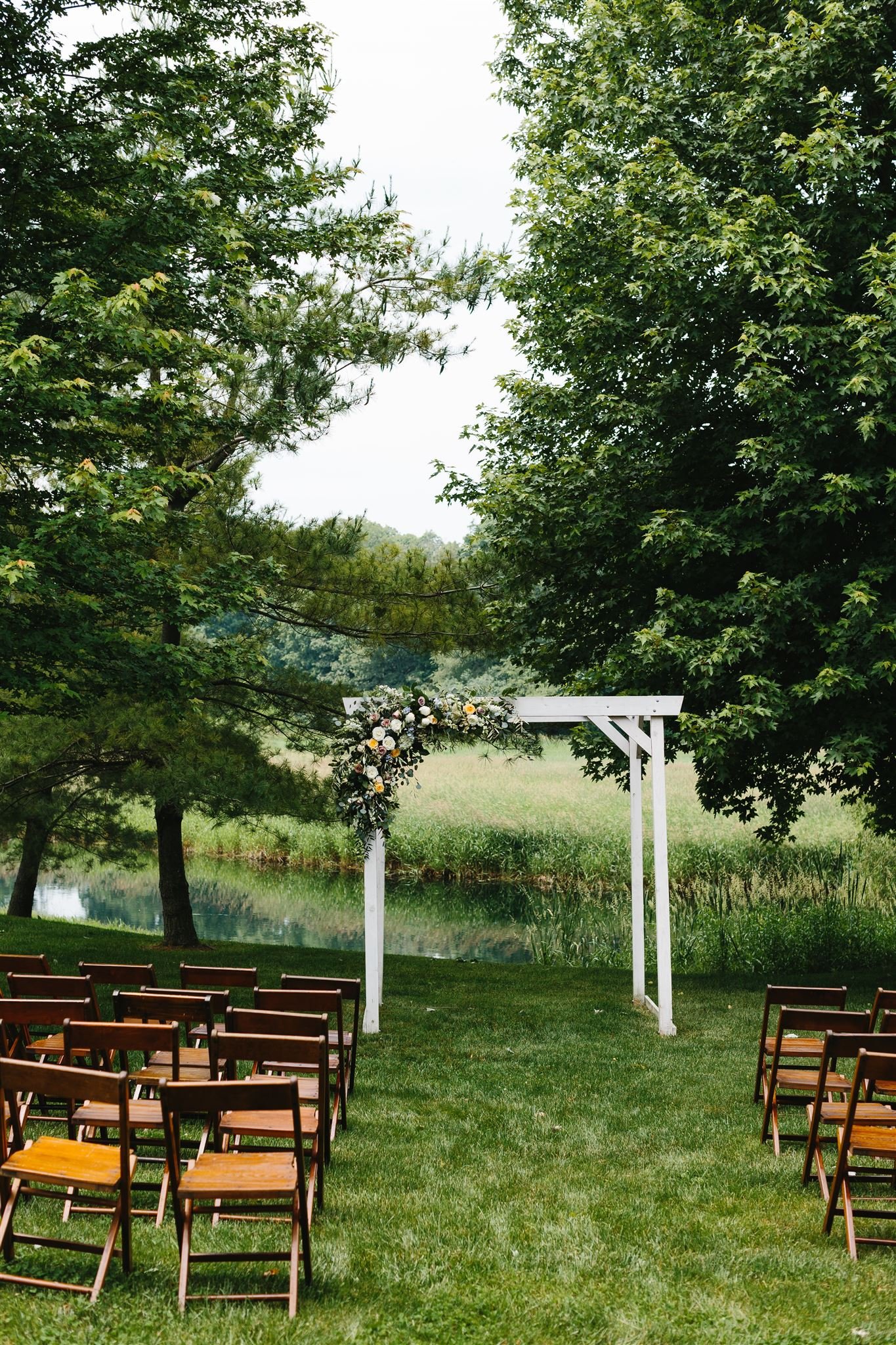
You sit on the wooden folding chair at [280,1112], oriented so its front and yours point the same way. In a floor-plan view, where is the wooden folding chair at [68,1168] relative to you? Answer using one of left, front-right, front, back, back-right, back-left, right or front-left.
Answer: back-left

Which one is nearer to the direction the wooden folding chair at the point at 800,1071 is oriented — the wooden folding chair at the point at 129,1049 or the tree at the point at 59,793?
the tree

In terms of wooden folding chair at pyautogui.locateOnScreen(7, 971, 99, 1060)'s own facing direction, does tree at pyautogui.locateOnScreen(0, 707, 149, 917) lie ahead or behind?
ahead

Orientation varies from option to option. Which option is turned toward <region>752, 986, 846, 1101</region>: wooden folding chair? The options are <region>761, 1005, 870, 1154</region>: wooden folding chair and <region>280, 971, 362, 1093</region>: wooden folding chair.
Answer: <region>761, 1005, 870, 1154</region>: wooden folding chair

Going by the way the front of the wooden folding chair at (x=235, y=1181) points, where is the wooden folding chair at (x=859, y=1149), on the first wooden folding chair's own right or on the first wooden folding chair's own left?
on the first wooden folding chair's own right

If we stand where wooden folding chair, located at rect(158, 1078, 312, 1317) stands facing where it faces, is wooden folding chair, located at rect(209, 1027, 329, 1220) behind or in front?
in front

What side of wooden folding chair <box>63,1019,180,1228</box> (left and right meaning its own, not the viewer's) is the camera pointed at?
back

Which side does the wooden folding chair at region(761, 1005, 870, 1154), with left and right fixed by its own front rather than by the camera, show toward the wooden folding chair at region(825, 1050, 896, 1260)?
back

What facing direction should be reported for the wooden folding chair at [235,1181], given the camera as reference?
facing away from the viewer

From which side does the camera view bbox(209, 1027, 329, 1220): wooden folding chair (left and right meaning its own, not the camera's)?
back

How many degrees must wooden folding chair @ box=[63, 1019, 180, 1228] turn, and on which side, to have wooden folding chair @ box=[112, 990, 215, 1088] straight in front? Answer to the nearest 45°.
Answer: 0° — it already faces it

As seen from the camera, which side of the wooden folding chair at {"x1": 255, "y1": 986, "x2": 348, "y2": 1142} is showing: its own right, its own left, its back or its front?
back

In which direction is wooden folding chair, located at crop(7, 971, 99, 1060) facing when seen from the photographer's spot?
facing away from the viewer

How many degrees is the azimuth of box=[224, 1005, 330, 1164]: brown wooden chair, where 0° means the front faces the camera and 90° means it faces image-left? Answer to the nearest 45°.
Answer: approximately 180°
